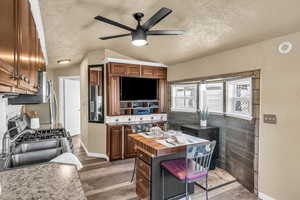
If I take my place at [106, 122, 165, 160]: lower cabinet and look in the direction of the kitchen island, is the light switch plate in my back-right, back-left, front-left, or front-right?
front-left

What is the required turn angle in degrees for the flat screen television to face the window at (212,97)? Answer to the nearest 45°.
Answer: approximately 45° to its left

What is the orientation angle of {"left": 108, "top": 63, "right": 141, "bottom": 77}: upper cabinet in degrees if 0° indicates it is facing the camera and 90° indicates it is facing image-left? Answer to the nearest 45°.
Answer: approximately 0°

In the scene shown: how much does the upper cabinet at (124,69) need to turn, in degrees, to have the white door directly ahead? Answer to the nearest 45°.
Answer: approximately 135° to its right

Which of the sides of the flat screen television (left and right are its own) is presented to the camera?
front

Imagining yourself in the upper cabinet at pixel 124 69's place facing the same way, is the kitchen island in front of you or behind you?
in front

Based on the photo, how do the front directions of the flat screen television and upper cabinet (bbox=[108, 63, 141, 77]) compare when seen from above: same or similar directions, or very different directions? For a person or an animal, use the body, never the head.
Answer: same or similar directions

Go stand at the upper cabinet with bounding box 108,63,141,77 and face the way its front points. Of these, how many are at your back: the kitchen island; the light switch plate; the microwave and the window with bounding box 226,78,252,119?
0

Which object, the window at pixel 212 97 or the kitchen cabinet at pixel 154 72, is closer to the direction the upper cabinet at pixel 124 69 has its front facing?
the window

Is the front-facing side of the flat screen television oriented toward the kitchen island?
yes

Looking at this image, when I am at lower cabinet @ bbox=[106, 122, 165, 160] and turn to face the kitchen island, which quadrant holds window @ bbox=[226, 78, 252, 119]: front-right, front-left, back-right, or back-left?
front-left

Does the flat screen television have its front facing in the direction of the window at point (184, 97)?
no

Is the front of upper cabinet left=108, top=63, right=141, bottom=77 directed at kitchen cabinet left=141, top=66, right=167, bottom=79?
no

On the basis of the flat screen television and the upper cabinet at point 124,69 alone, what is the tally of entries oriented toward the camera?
2

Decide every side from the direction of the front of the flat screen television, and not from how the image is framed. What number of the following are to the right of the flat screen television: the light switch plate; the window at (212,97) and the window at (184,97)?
0
